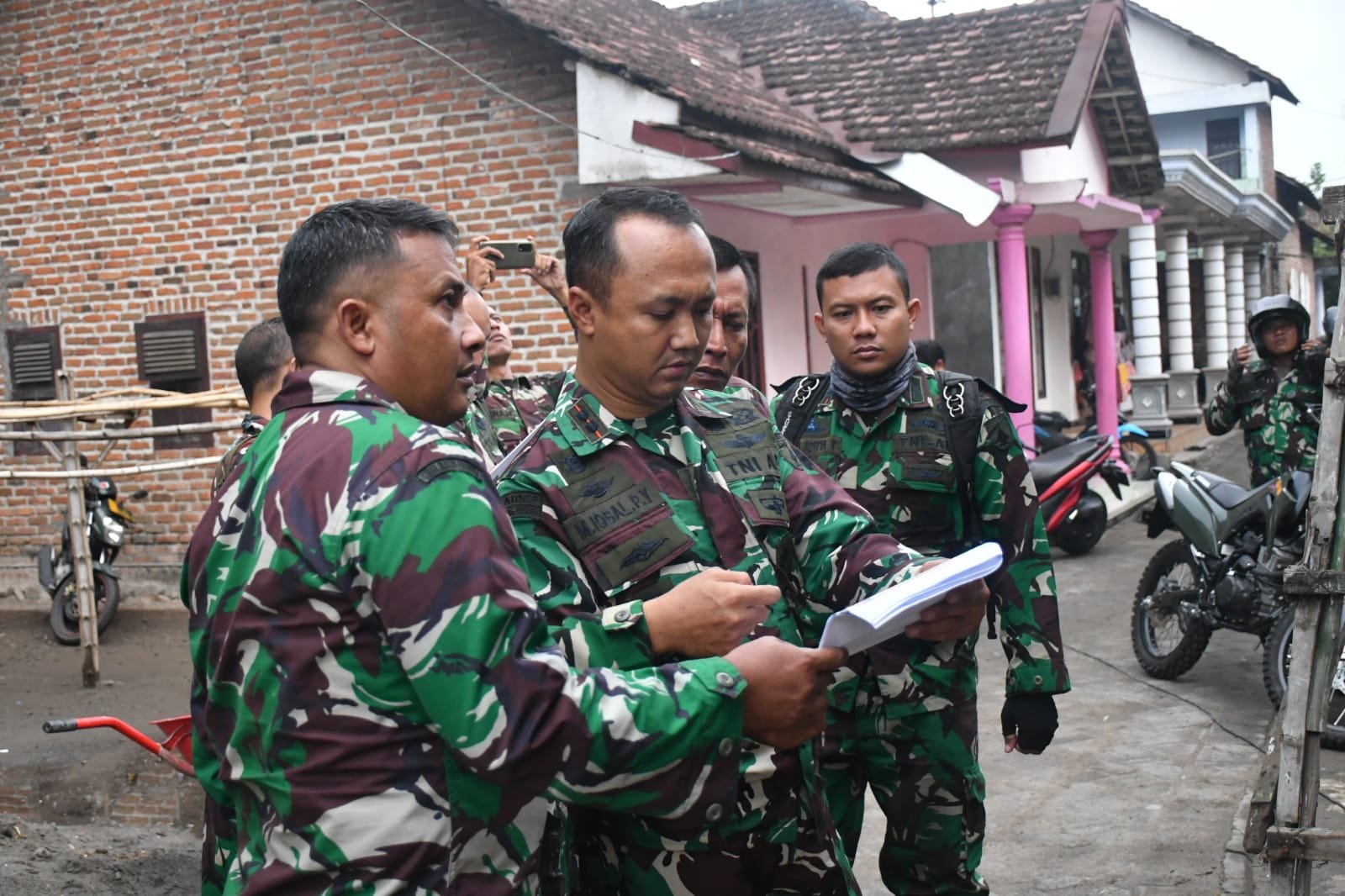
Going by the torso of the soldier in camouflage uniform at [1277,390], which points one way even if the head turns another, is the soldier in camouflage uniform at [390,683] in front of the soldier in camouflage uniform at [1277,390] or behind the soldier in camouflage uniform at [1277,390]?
in front

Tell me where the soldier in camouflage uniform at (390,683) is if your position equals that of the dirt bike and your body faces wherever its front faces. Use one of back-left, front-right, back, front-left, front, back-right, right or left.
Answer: front-right

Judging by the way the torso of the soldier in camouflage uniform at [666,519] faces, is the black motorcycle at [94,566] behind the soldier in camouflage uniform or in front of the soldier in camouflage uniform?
behind

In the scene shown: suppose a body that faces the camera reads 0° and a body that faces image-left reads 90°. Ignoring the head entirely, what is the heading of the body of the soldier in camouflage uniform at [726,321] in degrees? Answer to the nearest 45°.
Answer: approximately 0°

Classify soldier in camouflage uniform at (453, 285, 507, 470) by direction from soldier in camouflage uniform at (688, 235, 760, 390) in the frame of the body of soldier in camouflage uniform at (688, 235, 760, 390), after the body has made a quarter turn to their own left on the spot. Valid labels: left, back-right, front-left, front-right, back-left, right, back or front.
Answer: back

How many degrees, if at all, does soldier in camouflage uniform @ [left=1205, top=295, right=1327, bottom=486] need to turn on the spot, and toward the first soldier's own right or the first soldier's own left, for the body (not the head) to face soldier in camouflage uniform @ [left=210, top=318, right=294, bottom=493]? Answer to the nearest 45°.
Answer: approximately 45° to the first soldier's own right

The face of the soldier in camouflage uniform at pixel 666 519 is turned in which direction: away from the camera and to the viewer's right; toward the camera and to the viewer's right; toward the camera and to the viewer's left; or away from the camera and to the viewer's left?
toward the camera and to the viewer's right

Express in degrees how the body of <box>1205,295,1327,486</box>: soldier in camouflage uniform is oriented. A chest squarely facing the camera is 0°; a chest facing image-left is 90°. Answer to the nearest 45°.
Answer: approximately 0°

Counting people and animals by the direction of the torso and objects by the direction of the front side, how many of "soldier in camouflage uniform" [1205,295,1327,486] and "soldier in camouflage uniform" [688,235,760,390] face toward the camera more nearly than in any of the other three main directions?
2

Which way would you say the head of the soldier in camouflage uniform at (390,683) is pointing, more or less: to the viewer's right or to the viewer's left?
to the viewer's right
